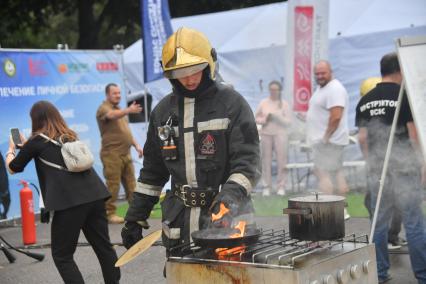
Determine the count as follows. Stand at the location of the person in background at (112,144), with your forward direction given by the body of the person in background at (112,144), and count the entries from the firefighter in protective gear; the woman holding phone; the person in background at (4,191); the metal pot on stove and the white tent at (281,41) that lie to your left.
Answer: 1

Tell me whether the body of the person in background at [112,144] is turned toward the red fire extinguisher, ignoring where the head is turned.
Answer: no

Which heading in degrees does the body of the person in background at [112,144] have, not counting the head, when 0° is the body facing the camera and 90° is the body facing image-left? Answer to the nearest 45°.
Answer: approximately 315°

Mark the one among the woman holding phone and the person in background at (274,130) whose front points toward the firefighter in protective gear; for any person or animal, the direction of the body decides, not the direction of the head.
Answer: the person in background

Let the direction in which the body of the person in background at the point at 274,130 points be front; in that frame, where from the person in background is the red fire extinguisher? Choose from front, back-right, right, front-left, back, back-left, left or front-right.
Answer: front-right

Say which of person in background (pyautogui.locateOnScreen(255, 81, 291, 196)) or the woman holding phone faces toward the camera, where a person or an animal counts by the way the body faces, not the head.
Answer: the person in background

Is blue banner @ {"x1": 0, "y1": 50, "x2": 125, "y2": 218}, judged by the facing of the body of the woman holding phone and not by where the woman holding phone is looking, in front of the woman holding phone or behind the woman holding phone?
in front

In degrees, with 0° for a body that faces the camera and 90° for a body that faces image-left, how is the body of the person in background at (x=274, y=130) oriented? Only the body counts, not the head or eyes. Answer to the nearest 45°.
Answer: approximately 0°

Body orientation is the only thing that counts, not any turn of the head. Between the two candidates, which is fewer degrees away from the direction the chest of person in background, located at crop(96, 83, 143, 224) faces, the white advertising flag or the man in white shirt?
the man in white shirt

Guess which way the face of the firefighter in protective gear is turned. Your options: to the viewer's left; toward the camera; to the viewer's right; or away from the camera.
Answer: toward the camera

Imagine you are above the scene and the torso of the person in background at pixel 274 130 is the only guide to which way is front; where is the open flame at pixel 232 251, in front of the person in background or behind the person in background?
in front

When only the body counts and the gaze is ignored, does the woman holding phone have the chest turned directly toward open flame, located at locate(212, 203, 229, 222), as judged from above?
no

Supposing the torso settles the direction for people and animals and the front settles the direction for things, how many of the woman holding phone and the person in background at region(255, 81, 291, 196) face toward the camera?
1

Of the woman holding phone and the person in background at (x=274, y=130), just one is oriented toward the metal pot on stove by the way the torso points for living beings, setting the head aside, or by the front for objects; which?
the person in background

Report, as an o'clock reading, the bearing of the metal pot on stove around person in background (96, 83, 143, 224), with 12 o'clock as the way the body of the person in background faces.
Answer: The metal pot on stove is roughly at 1 o'clock from the person in background.
